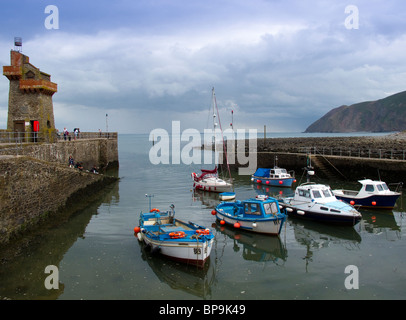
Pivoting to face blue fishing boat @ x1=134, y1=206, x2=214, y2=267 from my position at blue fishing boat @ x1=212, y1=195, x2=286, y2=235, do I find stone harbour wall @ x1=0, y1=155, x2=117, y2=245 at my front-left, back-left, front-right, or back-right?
front-right

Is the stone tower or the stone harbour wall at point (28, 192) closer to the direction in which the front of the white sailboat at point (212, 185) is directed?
the stone harbour wall
